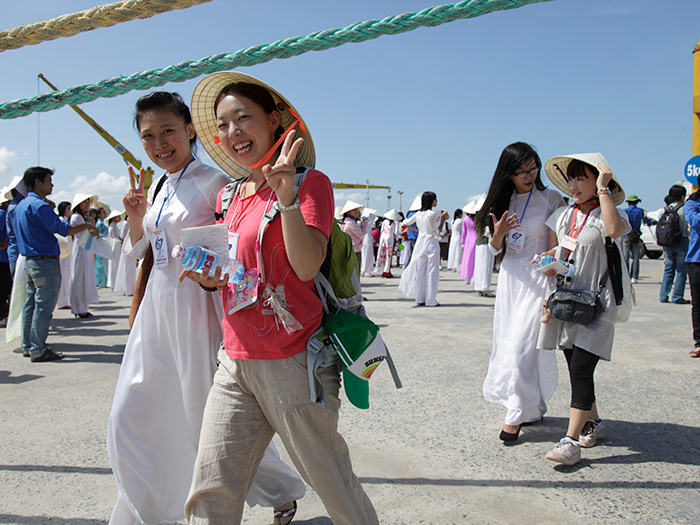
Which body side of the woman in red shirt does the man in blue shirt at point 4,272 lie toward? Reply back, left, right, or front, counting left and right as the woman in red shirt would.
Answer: right

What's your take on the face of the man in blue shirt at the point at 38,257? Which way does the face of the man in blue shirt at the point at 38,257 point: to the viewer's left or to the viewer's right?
to the viewer's right

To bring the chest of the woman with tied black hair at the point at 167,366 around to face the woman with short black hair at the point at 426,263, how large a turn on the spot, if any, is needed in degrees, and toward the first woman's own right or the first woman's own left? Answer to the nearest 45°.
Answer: approximately 180°

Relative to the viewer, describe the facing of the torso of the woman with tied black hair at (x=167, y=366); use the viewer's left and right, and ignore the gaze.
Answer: facing the viewer and to the left of the viewer

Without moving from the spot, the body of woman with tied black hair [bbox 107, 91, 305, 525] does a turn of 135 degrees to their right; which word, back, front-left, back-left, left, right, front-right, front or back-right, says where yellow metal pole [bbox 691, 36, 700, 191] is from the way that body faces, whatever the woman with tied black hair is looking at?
front-right

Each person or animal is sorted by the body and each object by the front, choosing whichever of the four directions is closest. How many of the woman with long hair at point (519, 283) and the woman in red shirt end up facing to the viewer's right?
0

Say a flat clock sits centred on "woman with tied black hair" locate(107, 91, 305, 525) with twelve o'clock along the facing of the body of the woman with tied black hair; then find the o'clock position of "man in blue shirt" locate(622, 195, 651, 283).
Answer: The man in blue shirt is roughly at 6 o'clock from the woman with tied black hair.

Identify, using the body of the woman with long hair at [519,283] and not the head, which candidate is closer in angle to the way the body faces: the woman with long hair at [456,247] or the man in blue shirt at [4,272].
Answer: the man in blue shirt

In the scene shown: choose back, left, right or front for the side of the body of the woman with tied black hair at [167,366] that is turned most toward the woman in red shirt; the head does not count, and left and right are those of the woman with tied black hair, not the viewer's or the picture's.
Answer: left
